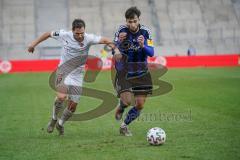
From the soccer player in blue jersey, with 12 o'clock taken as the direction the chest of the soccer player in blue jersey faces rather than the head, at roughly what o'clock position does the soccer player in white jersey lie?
The soccer player in white jersey is roughly at 3 o'clock from the soccer player in blue jersey.

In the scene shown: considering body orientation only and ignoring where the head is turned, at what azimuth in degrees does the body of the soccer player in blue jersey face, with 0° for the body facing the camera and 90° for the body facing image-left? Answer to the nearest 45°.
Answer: approximately 0°

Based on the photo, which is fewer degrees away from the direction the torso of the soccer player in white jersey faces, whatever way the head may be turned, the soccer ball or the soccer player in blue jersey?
the soccer ball

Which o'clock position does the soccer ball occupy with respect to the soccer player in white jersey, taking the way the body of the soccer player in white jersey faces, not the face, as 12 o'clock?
The soccer ball is roughly at 12 o'clock from the soccer player in white jersey.

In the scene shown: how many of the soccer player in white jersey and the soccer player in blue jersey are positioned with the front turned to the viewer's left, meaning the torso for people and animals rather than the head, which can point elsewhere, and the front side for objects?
0

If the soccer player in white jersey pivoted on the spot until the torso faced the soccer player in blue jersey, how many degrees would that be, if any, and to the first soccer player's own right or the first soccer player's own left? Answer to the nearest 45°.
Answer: approximately 45° to the first soccer player's own left
